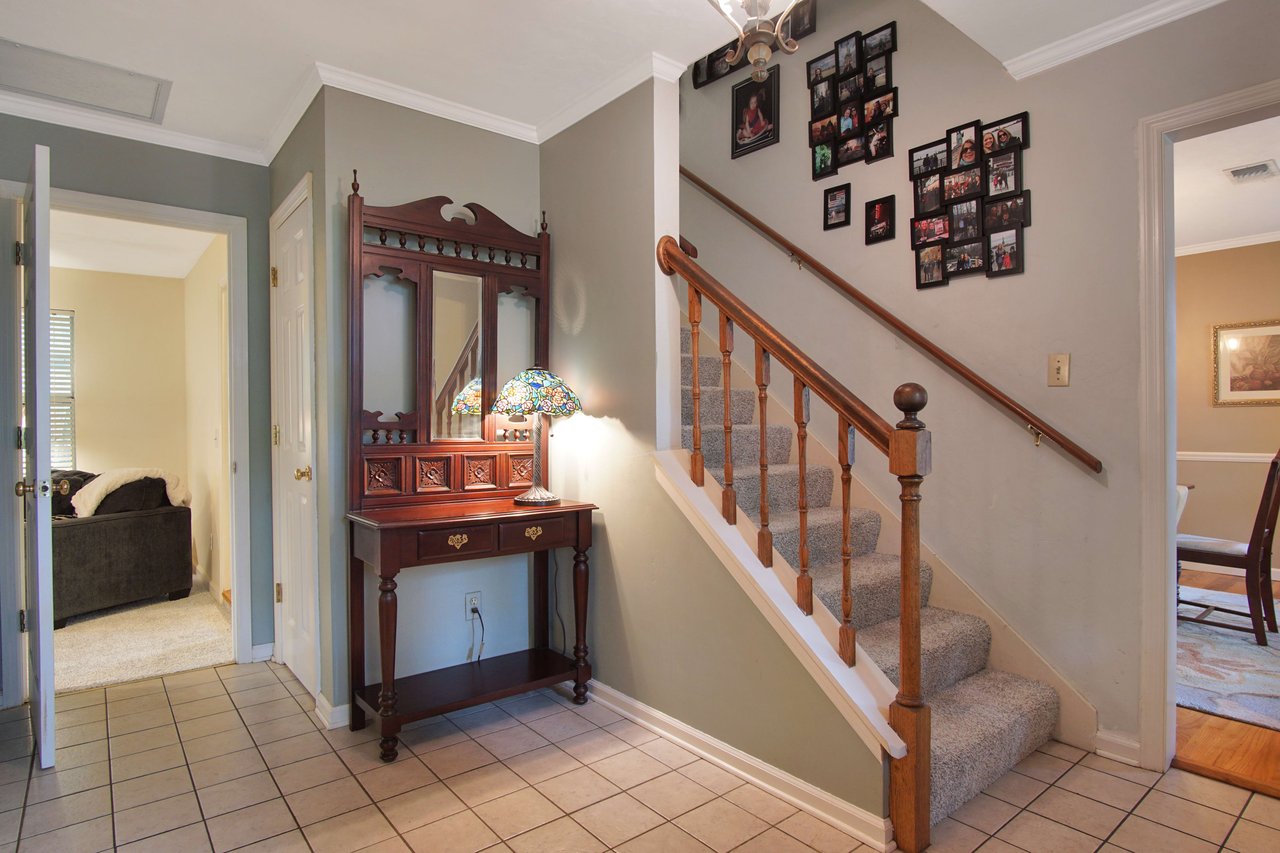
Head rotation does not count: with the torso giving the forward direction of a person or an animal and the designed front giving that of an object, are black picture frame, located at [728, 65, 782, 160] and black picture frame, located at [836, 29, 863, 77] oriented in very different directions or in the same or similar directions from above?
same or similar directions

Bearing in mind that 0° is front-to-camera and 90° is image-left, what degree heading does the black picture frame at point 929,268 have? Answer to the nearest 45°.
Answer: approximately 45°

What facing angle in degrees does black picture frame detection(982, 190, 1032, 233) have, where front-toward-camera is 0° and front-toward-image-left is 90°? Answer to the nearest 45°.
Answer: approximately 45°

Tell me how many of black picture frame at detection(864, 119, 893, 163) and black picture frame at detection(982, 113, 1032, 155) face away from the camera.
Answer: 0

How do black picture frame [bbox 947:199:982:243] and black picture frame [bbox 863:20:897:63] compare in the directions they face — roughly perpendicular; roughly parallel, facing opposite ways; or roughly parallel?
roughly parallel

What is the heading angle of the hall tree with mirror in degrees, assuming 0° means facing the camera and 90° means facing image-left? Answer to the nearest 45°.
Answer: approximately 315°

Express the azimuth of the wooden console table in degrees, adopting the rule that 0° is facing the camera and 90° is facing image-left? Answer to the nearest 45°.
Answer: approximately 315°

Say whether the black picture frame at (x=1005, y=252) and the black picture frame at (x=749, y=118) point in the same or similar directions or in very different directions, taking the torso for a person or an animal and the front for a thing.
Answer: same or similar directions

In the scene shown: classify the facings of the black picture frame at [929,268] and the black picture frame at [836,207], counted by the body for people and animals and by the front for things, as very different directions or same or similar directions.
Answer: same or similar directions

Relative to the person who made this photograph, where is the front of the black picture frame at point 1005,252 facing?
facing the viewer and to the left of the viewer

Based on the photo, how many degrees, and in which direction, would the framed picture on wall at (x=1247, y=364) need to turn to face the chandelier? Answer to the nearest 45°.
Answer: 0° — it already faces it

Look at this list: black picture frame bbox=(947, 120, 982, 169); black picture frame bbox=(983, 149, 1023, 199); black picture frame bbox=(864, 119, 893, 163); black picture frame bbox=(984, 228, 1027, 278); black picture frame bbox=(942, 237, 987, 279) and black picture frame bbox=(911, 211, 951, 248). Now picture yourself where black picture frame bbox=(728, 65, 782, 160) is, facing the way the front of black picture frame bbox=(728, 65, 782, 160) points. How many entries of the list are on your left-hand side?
6
